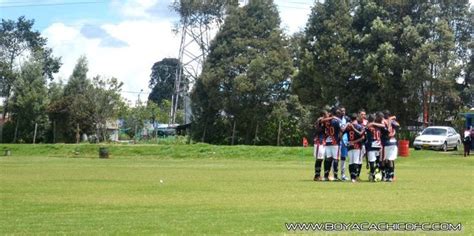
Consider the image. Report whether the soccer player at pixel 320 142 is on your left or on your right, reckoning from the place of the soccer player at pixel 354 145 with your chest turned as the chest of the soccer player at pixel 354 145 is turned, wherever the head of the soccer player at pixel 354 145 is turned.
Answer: on your left

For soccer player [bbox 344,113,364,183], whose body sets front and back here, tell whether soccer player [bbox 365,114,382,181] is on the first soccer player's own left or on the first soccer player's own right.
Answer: on the first soccer player's own right

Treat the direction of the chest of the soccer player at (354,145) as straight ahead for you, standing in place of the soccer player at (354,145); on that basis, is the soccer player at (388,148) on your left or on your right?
on your right

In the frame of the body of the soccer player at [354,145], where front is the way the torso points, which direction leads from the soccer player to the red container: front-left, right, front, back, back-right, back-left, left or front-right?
front

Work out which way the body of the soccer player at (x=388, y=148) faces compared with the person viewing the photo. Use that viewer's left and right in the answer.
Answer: facing away from the viewer and to the left of the viewer

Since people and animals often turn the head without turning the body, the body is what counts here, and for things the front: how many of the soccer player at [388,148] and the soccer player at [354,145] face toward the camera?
0

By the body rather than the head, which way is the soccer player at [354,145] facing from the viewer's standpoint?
away from the camera
